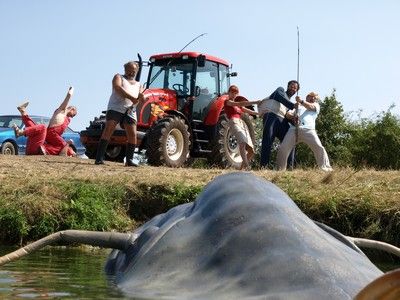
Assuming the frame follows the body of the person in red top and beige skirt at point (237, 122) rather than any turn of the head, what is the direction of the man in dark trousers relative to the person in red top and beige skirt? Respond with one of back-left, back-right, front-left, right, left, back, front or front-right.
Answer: front

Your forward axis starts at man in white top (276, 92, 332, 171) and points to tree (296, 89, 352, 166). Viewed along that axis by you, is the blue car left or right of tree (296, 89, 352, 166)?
left

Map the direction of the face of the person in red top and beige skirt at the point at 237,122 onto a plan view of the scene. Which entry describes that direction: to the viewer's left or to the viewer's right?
to the viewer's right

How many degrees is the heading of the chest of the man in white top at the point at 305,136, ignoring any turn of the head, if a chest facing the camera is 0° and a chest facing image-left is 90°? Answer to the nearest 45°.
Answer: approximately 45°

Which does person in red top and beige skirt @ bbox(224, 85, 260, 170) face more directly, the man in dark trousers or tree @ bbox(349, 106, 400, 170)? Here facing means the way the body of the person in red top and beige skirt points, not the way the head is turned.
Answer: the man in dark trousers
